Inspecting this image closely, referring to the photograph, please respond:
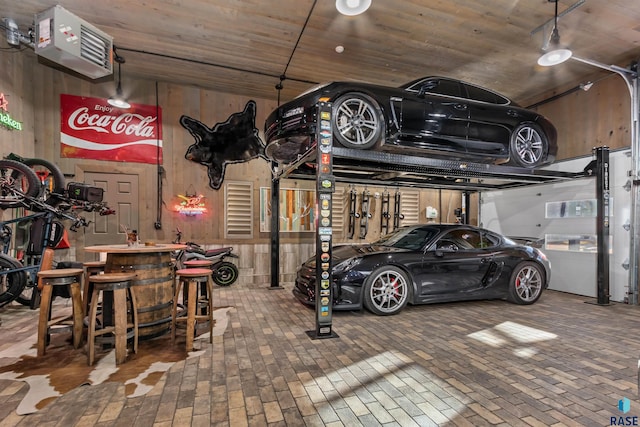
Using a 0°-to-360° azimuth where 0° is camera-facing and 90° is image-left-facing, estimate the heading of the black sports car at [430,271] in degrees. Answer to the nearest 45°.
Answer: approximately 45°

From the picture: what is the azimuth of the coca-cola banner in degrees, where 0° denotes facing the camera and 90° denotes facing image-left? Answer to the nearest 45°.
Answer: approximately 0°

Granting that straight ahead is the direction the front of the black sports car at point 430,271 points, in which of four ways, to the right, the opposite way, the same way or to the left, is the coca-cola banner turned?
to the left

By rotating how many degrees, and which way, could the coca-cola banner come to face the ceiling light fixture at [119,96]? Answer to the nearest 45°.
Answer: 0° — it already faces it

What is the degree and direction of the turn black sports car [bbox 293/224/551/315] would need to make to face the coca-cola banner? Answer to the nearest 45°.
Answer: approximately 45° to its right
